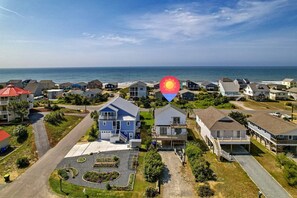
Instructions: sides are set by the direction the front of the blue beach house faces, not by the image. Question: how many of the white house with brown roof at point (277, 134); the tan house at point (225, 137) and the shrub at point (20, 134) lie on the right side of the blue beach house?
1

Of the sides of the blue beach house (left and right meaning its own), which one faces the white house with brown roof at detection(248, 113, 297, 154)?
left

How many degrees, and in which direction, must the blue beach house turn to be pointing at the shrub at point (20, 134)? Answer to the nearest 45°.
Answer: approximately 90° to its right

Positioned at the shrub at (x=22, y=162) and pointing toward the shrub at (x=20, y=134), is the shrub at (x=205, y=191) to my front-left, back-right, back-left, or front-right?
back-right

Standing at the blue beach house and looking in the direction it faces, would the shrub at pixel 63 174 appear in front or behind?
in front

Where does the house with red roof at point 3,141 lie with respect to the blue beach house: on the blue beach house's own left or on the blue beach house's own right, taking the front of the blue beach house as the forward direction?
on the blue beach house's own right

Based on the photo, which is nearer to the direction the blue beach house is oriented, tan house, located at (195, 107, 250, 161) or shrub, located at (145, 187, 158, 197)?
the shrub

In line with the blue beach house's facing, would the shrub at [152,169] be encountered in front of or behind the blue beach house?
in front

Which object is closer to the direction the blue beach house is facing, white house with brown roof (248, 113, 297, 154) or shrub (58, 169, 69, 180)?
the shrub

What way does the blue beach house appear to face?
toward the camera

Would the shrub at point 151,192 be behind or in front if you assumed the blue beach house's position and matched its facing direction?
in front

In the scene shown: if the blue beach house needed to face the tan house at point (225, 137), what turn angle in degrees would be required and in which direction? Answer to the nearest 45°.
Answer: approximately 45° to its left
